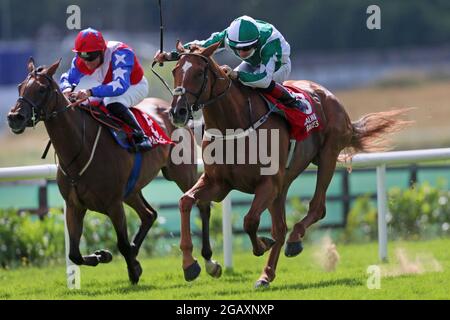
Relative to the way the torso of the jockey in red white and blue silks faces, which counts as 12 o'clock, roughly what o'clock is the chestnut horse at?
The chestnut horse is roughly at 9 o'clock from the jockey in red white and blue silks.

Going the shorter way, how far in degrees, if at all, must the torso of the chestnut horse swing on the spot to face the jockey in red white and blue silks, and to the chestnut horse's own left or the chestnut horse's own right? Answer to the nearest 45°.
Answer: approximately 90° to the chestnut horse's own right

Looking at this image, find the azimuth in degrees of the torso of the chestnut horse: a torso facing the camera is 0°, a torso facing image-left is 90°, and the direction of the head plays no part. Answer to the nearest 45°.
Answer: approximately 45°

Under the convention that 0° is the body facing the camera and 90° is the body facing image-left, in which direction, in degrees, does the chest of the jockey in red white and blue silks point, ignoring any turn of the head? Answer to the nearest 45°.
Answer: approximately 45°

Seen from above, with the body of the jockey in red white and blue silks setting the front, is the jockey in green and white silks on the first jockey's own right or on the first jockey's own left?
on the first jockey's own left

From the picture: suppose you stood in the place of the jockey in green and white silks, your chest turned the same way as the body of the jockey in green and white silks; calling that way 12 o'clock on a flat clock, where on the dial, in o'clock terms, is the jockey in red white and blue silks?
The jockey in red white and blue silks is roughly at 2 o'clock from the jockey in green and white silks.
